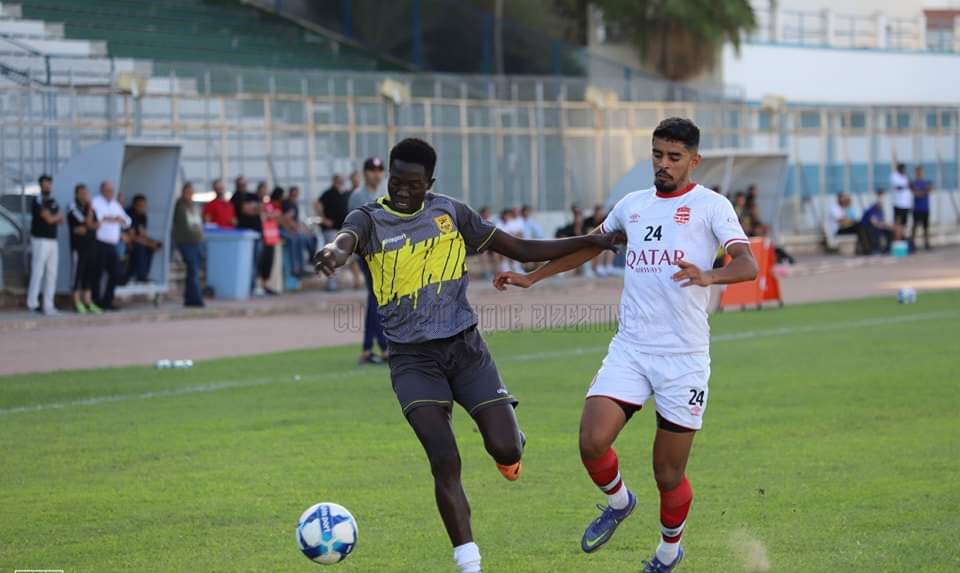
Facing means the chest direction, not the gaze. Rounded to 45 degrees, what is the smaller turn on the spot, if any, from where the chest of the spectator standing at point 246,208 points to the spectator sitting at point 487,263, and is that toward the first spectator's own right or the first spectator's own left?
approximately 90° to the first spectator's own left

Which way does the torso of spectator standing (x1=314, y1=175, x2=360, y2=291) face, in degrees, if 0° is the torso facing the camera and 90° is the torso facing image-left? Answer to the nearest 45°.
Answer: approximately 315°

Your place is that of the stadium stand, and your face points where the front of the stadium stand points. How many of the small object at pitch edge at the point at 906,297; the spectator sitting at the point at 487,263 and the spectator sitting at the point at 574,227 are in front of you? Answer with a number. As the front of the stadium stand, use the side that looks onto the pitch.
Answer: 3

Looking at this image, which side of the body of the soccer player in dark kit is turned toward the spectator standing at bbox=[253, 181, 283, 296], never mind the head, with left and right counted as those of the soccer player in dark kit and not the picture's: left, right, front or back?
back

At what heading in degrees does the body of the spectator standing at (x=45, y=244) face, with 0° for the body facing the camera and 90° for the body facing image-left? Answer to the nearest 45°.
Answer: approximately 315°
